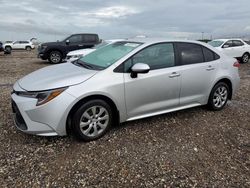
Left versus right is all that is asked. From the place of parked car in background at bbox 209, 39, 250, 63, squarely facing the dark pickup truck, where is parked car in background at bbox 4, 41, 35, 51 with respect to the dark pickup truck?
right

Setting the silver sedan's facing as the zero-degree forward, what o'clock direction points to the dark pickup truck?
The dark pickup truck is roughly at 4 o'clock from the silver sedan.

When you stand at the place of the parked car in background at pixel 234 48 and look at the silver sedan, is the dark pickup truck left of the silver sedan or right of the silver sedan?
right

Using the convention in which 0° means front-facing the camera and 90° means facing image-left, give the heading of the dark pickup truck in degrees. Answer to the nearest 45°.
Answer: approximately 45°

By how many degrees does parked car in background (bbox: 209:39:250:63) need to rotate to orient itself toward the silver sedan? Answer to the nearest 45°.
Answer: approximately 45° to its left

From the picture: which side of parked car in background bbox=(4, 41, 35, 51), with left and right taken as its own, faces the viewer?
left

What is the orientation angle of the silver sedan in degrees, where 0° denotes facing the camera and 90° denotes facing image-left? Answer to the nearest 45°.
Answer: approximately 45°
